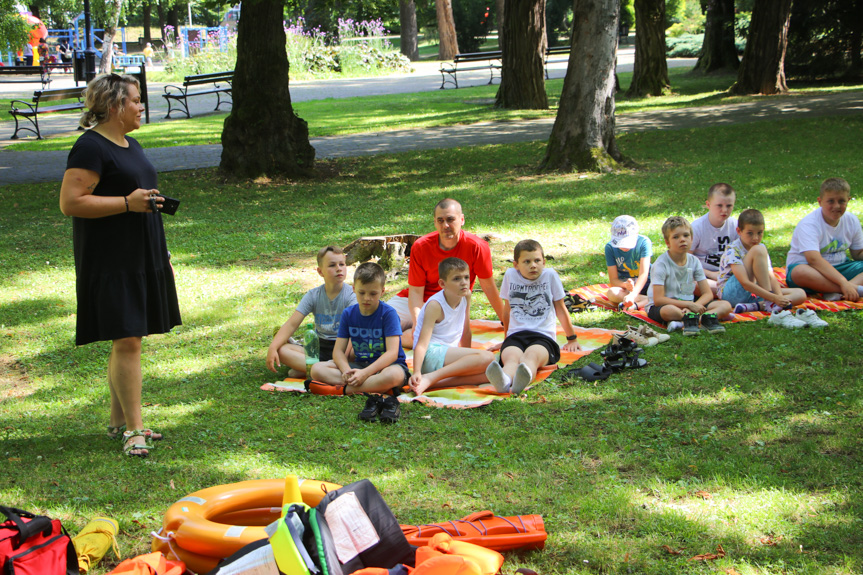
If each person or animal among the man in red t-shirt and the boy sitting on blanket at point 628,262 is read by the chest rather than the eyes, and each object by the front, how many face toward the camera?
2

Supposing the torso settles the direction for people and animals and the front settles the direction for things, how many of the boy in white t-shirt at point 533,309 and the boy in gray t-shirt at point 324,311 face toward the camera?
2

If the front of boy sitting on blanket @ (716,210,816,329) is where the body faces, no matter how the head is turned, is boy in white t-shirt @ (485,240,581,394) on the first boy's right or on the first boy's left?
on the first boy's right

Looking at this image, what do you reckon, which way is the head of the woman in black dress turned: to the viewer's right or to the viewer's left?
to the viewer's right

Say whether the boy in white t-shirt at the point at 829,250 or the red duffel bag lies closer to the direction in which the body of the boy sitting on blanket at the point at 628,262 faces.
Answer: the red duffel bag

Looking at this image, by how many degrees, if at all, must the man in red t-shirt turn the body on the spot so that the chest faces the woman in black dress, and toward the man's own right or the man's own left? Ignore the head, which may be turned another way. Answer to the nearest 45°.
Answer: approximately 45° to the man's own right

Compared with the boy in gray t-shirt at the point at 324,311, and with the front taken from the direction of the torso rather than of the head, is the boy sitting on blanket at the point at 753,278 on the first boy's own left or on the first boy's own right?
on the first boy's own left

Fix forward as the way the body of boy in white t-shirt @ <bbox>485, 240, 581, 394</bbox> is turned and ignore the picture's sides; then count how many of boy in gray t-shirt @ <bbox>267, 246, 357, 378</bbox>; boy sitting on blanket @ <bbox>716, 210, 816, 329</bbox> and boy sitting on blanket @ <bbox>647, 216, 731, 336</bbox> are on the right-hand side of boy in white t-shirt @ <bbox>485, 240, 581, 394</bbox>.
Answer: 1

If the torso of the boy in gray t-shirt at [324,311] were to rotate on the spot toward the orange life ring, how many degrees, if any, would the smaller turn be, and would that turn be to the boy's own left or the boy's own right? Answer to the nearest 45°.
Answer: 0° — they already face it

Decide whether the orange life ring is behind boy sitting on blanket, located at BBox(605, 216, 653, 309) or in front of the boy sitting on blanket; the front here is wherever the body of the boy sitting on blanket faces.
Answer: in front
